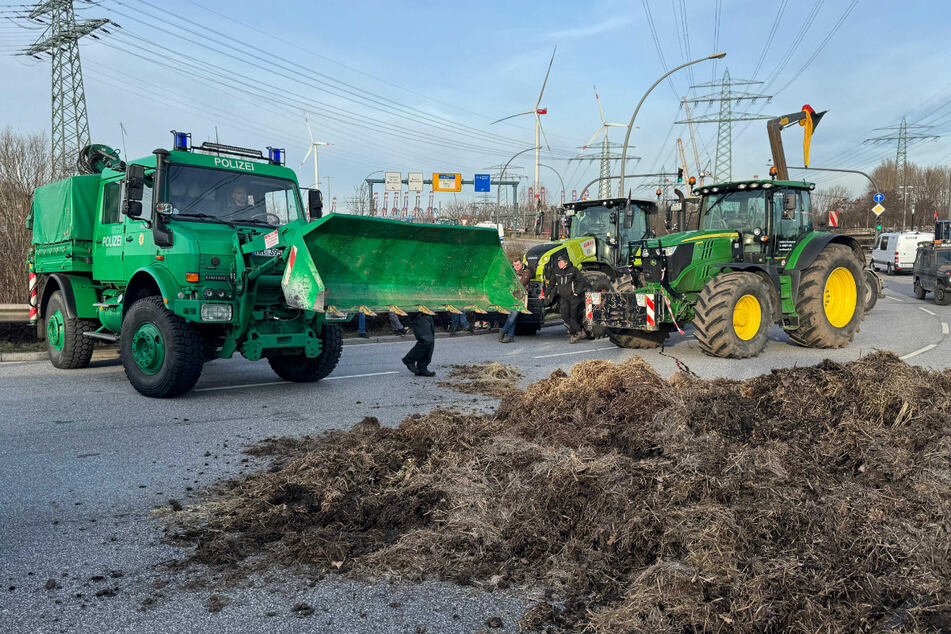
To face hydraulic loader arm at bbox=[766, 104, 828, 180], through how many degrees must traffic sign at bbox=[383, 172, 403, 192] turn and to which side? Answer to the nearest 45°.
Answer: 0° — it already faces it

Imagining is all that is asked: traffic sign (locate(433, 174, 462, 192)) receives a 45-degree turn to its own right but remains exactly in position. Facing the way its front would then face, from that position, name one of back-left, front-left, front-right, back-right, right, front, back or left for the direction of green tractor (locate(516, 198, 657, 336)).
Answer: front-left

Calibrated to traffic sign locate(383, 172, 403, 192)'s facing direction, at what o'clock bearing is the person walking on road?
The person walking on road is roughly at 12 o'clock from the traffic sign.

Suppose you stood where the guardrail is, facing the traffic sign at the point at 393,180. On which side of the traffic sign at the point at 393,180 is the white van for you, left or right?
right

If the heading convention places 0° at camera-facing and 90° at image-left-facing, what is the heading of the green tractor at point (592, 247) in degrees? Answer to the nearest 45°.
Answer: approximately 45°

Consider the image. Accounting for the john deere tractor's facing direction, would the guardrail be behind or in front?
in front

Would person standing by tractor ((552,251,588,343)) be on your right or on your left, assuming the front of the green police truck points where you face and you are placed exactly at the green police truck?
on your left

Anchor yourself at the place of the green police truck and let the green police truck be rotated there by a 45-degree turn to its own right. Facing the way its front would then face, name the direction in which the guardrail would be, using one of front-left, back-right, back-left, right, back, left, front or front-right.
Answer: back-right

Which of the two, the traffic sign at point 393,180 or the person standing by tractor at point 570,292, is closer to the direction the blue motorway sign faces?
the person standing by tractor

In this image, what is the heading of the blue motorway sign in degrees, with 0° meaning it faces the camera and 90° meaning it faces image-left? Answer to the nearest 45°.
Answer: approximately 0°
